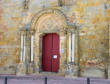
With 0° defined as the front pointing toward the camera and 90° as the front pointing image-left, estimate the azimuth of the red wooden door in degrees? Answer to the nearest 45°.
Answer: approximately 0°
